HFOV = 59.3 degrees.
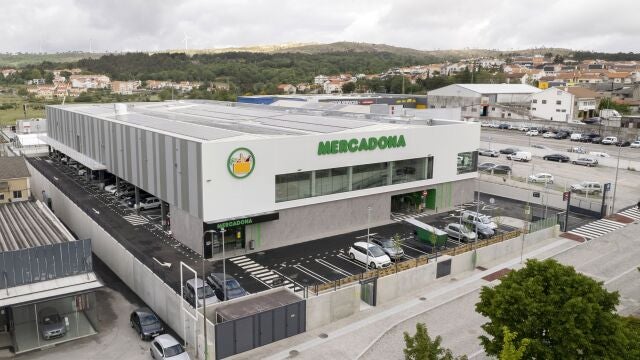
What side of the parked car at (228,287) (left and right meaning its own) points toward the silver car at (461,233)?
left

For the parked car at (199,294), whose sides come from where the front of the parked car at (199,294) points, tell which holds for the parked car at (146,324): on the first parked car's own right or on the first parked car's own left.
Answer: on the first parked car's own right

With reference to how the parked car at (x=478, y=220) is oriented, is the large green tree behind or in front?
in front

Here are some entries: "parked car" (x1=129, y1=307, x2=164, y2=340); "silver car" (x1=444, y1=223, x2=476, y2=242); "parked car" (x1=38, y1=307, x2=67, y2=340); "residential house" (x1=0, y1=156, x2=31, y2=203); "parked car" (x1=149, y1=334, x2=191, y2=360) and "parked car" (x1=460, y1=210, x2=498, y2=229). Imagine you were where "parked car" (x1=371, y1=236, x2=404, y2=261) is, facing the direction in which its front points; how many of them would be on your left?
2

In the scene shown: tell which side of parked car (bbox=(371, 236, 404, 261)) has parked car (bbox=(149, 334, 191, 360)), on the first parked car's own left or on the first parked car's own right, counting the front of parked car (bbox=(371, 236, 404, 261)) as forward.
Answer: on the first parked car's own right

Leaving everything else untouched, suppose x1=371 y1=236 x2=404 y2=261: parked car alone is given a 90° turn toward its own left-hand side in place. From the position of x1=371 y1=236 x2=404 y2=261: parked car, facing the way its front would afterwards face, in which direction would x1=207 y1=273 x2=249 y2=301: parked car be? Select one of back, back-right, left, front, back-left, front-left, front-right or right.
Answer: back

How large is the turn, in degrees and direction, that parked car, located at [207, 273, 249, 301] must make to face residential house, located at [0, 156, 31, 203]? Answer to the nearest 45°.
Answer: approximately 180°

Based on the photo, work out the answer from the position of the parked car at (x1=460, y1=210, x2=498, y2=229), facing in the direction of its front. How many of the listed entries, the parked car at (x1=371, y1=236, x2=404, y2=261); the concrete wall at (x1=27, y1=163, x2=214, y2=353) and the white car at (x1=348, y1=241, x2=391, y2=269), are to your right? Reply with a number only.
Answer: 3

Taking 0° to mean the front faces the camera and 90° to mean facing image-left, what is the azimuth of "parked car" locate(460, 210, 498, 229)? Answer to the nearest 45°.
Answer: approximately 315°

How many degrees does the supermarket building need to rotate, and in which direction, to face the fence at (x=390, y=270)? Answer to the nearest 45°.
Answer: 0° — it already faces it

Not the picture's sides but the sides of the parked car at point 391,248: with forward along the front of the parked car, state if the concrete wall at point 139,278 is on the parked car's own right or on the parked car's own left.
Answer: on the parked car's own right

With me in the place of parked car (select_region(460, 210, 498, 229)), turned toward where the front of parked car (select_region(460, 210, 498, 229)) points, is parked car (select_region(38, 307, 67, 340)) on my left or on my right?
on my right

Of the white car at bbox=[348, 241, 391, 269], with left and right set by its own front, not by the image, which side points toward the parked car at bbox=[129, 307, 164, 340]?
right

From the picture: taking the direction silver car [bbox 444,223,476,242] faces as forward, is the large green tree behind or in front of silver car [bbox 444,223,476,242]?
in front
